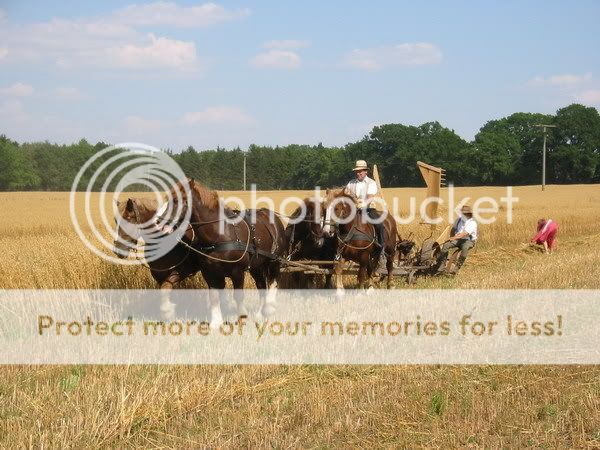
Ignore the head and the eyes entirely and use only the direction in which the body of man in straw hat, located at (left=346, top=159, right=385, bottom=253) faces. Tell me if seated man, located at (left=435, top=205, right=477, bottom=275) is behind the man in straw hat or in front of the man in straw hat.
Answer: behind

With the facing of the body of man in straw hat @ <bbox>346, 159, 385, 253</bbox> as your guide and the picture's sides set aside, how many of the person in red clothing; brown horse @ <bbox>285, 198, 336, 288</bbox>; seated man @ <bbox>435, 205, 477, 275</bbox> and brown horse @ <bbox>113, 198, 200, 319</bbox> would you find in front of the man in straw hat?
2

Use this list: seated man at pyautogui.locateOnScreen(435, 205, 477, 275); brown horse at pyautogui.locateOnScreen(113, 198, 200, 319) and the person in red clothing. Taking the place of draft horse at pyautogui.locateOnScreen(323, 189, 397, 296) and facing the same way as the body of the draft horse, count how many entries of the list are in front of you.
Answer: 1

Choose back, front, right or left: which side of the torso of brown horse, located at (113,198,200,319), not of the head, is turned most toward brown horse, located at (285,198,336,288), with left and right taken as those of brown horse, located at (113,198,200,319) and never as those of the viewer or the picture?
back

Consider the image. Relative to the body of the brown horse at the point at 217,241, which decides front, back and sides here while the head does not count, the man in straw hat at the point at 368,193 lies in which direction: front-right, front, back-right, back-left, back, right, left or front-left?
back
